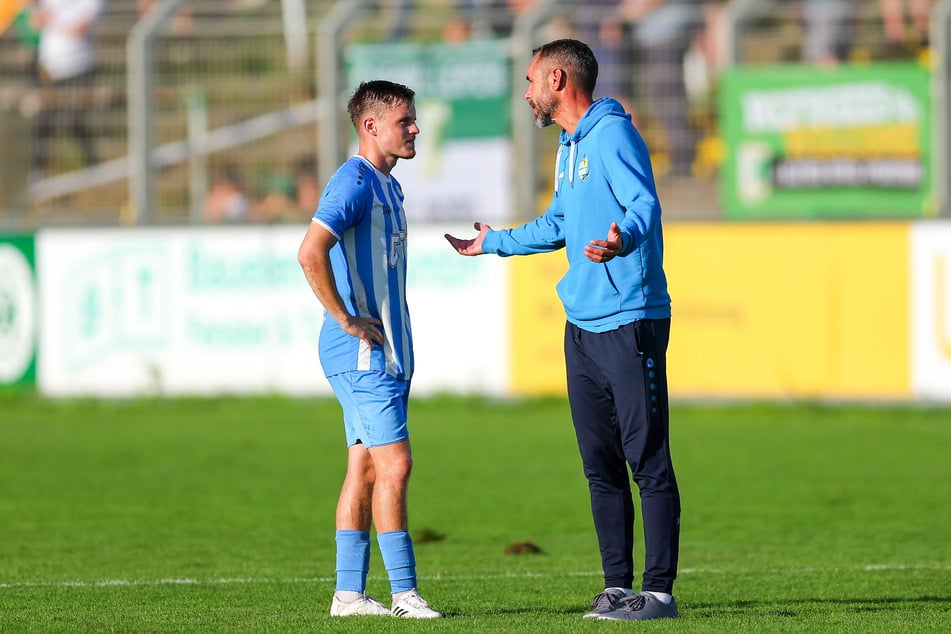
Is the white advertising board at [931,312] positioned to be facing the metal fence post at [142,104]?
no

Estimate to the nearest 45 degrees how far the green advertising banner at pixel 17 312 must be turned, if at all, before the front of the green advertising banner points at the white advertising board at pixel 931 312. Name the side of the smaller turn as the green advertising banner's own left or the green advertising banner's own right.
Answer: approximately 45° to the green advertising banner's own left

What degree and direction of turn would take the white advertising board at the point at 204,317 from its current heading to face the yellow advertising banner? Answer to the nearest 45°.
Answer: approximately 90° to its left

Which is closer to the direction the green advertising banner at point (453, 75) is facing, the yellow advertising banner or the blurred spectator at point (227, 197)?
the yellow advertising banner

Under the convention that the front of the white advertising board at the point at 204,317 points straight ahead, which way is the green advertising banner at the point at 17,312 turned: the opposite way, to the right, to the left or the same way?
the same way

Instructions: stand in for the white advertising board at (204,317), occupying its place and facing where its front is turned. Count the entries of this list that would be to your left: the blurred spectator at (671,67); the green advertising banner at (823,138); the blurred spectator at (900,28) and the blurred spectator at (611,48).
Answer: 4

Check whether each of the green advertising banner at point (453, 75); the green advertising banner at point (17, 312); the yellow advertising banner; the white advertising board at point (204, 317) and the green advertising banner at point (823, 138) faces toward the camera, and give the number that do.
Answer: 5

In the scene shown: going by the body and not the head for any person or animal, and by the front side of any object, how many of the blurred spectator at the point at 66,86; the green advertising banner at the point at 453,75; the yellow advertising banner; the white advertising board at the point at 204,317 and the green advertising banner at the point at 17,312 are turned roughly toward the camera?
5

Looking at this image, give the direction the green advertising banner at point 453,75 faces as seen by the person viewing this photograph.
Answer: facing the viewer

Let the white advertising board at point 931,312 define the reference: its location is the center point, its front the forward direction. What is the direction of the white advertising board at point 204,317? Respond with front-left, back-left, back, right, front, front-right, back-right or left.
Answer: right

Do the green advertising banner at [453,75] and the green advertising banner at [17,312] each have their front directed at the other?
no

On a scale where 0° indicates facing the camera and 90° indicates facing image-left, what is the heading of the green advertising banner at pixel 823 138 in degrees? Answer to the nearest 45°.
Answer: approximately 0°

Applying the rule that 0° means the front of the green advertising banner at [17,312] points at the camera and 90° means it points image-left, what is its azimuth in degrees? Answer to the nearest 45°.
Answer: approximately 0°

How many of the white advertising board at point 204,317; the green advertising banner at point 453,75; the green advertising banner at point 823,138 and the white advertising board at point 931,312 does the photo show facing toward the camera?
4

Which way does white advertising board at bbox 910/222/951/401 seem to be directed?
toward the camera

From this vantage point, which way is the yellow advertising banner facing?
toward the camera

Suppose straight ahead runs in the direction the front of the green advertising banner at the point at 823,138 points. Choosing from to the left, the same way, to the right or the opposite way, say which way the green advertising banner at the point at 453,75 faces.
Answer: the same way

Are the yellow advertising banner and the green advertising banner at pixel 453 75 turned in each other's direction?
no

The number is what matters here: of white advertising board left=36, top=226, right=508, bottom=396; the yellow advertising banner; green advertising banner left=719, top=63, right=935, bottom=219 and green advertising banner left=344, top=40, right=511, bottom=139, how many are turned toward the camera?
4
